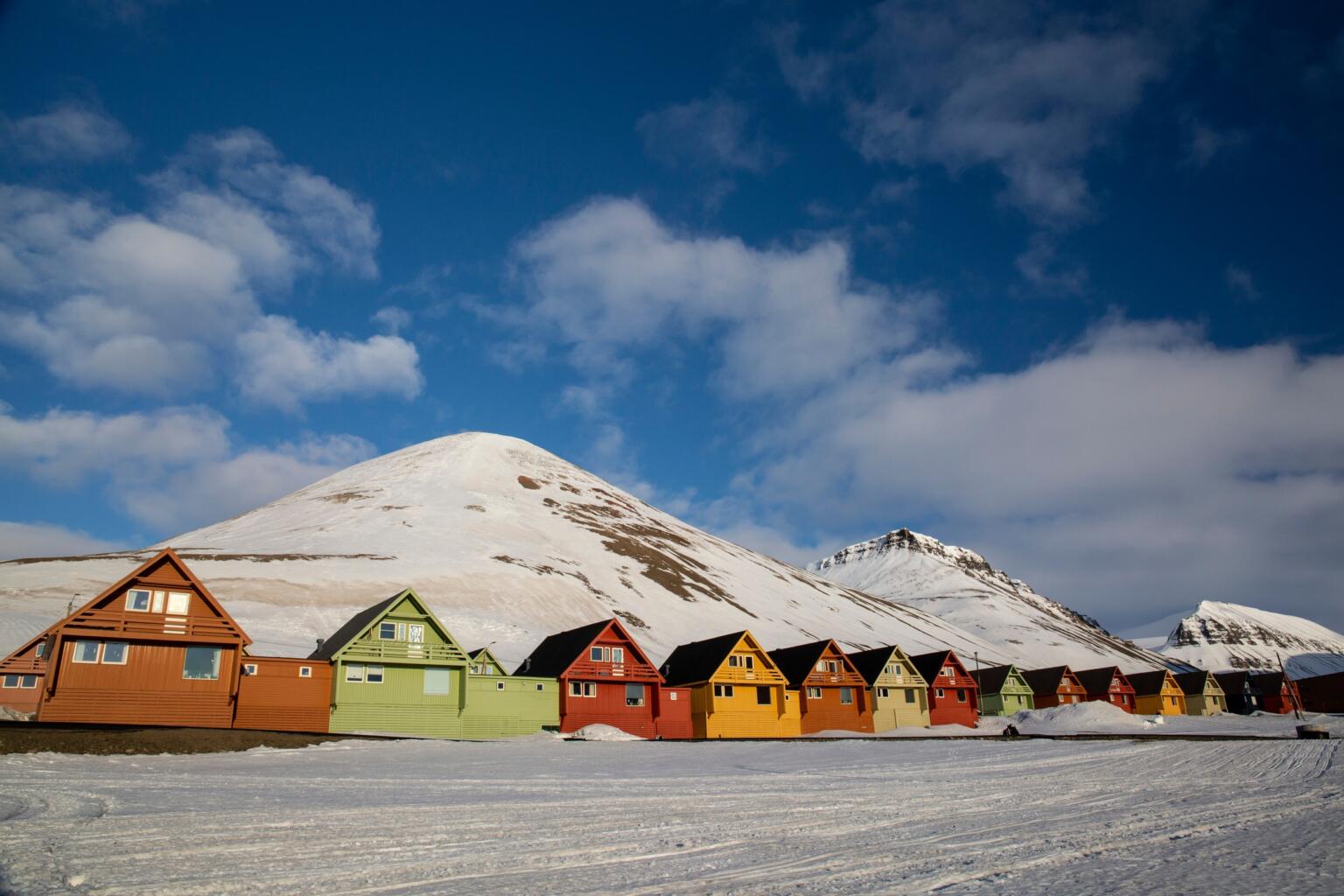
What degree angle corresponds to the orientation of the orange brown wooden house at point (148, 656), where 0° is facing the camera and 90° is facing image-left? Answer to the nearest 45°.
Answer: approximately 0°
